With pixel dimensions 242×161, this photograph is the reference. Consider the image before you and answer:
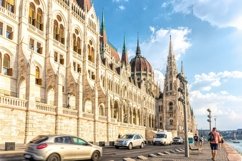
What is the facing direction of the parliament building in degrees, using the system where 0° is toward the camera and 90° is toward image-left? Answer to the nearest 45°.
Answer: approximately 315°

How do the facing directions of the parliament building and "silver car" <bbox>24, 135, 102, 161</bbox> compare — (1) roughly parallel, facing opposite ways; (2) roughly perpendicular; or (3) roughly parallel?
roughly perpendicular

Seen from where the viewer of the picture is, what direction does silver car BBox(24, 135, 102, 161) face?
facing away from the viewer and to the right of the viewer

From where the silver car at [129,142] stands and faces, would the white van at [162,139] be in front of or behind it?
behind

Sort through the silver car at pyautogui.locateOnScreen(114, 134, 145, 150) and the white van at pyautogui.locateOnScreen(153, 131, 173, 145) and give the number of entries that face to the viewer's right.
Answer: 0

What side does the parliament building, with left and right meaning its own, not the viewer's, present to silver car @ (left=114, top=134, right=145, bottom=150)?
front

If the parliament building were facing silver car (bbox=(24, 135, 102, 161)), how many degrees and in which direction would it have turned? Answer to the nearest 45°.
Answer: approximately 45° to its right
